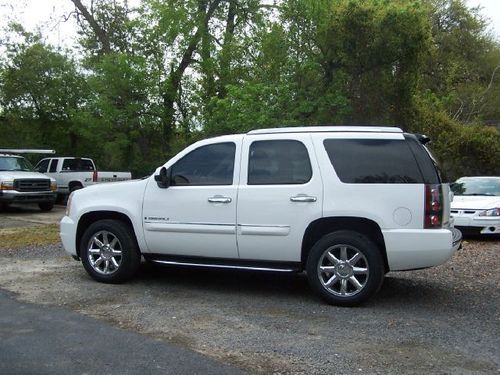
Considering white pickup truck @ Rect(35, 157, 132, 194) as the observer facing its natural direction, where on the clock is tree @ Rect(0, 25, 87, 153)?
The tree is roughly at 1 o'clock from the white pickup truck.

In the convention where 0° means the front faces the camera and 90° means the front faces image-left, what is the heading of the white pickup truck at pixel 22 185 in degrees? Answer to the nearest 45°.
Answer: approximately 315°

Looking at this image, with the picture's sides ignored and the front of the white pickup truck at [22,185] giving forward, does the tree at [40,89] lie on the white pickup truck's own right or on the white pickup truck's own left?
on the white pickup truck's own left

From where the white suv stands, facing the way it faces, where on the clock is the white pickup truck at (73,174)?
The white pickup truck is roughly at 2 o'clock from the white suv.

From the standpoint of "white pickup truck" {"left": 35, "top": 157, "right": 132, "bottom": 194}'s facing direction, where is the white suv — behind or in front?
behind

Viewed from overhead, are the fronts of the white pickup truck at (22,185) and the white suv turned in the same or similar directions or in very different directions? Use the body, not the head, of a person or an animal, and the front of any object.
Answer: very different directions

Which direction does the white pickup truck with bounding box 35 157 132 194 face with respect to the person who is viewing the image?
facing away from the viewer and to the left of the viewer

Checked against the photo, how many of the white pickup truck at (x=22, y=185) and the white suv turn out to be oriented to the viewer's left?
1

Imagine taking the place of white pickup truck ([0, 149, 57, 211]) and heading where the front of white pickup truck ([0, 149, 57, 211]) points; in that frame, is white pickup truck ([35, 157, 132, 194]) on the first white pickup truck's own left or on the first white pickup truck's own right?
on the first white pickup truck's own left

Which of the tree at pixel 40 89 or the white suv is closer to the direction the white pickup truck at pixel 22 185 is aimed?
the white suv

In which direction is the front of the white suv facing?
to the viewer's left

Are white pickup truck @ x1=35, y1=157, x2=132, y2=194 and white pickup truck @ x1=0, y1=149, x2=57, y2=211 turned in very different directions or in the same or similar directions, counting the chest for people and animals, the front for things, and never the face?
very different directions
